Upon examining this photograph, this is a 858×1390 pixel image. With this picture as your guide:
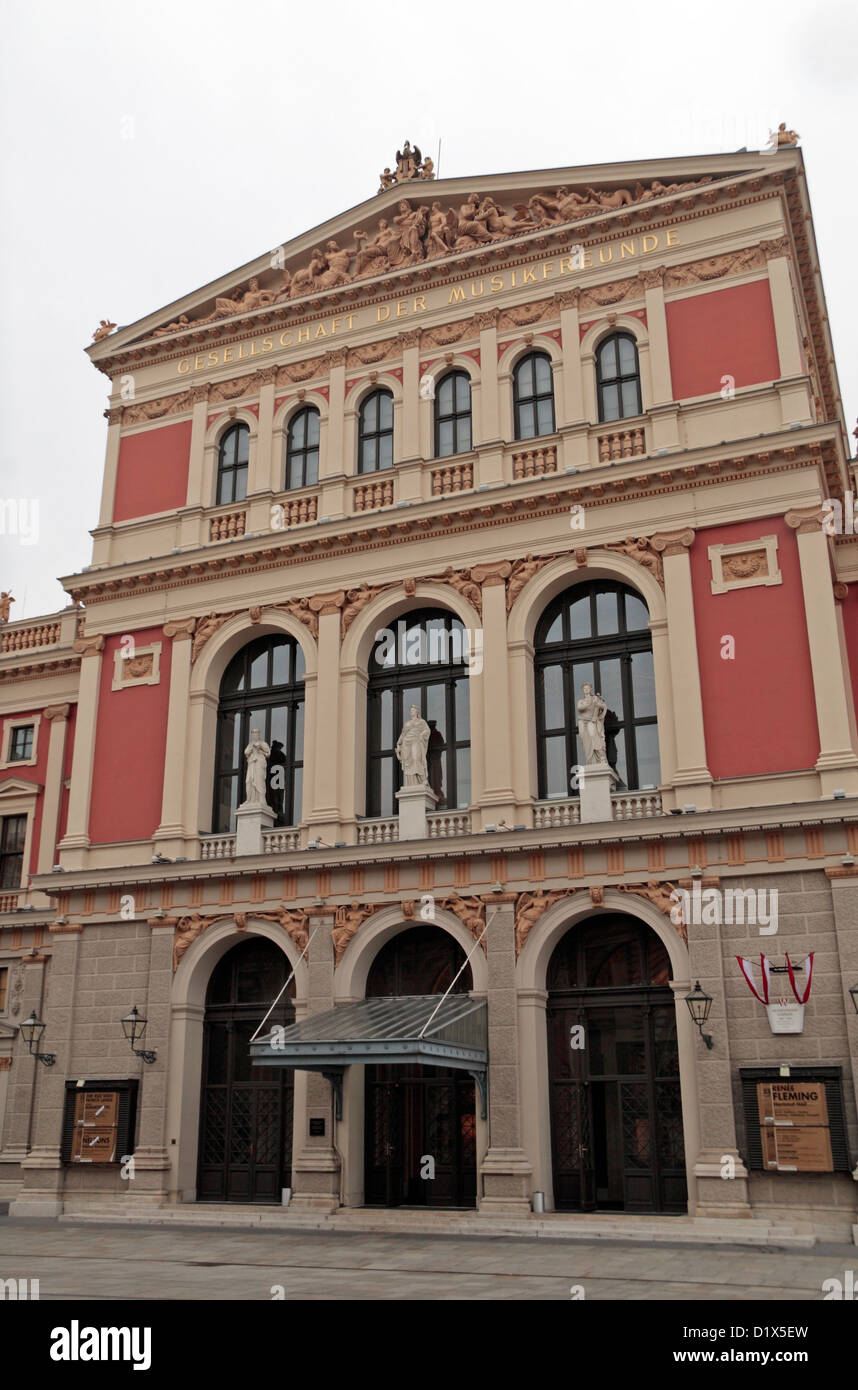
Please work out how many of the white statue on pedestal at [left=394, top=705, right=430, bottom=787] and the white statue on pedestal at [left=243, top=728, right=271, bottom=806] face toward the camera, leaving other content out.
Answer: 2

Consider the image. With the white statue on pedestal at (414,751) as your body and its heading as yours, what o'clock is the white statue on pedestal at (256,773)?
the white statue on pedestal at (256,773) is roughly at 4 o'clock from the white statue on pedestal at (414,751).

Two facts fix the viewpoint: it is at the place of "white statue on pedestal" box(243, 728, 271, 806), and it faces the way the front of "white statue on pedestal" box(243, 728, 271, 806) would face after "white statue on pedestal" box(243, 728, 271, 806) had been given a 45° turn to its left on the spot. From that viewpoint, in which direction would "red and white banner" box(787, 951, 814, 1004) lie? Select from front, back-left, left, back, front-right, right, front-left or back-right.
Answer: front

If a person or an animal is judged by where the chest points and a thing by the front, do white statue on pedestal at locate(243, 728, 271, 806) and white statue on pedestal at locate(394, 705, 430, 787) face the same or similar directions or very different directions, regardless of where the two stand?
same or similar directions

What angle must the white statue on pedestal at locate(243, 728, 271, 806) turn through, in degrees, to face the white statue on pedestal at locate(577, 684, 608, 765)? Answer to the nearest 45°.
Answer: approximately 45° to its left

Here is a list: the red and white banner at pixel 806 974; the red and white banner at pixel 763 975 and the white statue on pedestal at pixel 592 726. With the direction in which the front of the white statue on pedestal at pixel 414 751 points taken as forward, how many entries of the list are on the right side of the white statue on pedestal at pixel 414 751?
0

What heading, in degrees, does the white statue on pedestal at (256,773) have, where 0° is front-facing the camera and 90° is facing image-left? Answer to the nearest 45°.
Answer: approximately 0°

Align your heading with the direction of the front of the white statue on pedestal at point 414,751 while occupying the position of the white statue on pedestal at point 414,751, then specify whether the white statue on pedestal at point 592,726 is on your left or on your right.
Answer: on your left

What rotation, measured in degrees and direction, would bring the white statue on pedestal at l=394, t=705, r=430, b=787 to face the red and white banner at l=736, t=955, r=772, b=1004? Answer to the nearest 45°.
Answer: approximately 45° to its left

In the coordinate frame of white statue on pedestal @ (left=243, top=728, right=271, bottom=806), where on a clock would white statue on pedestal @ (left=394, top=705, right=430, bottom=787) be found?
white statue on pedestal @ (left=394, top=705, right=430, bottom=787) is roughly at 10 o'clock from white statue on pedestal @ (left=243, top=728, right=271, bottom=806).

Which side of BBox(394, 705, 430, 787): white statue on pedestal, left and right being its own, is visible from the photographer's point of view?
front

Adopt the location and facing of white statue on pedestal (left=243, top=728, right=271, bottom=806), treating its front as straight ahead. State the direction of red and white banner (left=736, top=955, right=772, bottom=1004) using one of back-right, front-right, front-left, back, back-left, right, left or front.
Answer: front-left
